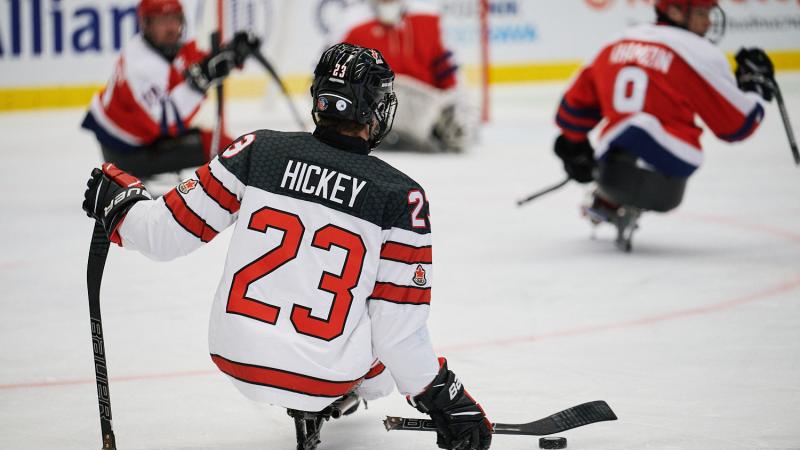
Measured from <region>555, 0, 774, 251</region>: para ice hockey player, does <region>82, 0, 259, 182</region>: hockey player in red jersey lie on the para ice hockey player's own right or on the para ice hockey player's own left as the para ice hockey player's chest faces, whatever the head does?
on the para ice hockey player's own left

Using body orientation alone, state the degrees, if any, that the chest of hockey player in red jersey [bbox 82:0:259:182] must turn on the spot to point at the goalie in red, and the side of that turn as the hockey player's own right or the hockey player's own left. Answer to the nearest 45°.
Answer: approximately 90° to the hockey player's own left

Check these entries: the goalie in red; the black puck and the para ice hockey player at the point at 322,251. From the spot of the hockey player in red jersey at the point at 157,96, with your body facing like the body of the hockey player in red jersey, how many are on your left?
1

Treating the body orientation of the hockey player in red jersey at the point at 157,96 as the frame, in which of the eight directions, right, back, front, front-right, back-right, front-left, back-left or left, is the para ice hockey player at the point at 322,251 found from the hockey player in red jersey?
front-right

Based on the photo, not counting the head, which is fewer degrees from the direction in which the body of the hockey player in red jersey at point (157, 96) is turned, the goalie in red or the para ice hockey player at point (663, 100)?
the para ice hockey player

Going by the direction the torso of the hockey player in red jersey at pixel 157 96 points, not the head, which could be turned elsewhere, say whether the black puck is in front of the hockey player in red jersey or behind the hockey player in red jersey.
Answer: in front

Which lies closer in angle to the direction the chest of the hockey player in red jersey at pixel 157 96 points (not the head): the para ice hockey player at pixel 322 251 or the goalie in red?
the para ice hockey player

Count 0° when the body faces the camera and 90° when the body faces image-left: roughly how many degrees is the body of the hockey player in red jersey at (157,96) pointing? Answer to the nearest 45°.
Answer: approximately 315°

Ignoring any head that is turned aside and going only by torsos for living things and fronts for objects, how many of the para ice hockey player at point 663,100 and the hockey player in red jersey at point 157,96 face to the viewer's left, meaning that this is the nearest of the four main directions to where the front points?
0

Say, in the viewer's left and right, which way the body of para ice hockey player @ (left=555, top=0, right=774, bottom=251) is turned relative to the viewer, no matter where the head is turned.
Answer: facing away from the viewer and to the right of the viewer

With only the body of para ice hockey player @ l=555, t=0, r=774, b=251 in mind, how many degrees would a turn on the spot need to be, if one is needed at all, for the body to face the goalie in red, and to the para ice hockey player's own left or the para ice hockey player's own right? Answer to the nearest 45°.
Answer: approximately 90° to the para ice hockey player's own left

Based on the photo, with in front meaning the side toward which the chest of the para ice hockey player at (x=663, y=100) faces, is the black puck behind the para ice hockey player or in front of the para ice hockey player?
behind

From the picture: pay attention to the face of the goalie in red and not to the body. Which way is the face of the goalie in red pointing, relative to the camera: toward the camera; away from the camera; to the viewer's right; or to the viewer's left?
toward the camera

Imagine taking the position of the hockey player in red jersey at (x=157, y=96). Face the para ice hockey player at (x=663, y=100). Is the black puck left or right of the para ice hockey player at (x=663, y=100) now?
right

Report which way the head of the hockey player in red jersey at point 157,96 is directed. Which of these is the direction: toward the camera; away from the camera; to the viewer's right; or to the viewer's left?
toward the camera

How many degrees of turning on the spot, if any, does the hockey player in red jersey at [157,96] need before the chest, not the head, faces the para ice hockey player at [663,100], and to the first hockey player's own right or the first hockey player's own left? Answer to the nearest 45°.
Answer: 0° — they already face them

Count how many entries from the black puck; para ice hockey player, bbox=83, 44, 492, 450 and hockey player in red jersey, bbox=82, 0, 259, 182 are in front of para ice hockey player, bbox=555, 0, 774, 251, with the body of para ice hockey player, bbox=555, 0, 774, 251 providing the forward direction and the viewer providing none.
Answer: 0
